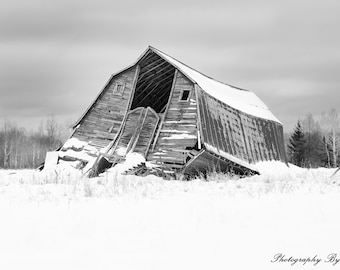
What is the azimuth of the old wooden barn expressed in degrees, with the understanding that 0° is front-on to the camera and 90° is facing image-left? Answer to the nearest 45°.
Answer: approximately 45°
